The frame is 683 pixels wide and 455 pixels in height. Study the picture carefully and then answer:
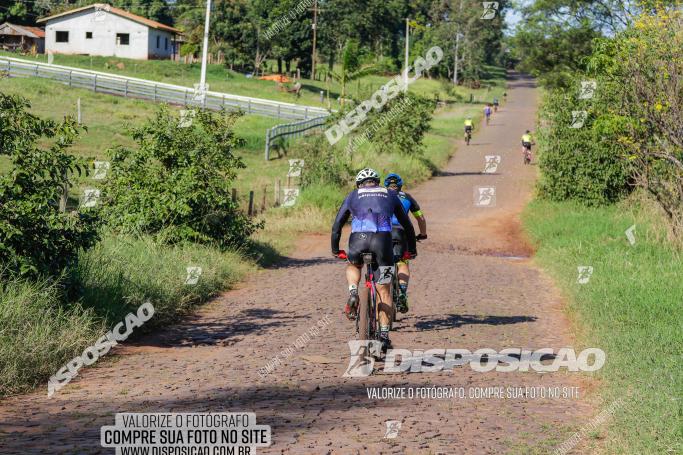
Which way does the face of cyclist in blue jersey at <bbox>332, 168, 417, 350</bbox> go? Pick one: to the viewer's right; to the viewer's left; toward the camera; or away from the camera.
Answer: away from the camera

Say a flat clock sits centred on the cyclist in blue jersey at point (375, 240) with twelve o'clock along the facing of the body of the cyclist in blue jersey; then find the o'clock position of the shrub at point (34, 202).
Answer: The shrub is roughly at 9 o'clock from the cyclist in blue jersey.

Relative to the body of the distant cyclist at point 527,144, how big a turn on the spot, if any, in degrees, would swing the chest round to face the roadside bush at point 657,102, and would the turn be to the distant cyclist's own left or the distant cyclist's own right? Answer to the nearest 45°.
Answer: approximately 180°

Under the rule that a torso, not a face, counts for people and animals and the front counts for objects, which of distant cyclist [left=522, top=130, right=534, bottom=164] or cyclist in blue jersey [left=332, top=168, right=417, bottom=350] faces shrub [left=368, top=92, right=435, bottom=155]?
the cyclist in blue jersey

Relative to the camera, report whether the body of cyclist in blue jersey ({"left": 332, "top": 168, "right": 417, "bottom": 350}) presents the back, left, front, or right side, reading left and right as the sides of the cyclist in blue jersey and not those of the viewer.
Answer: back
